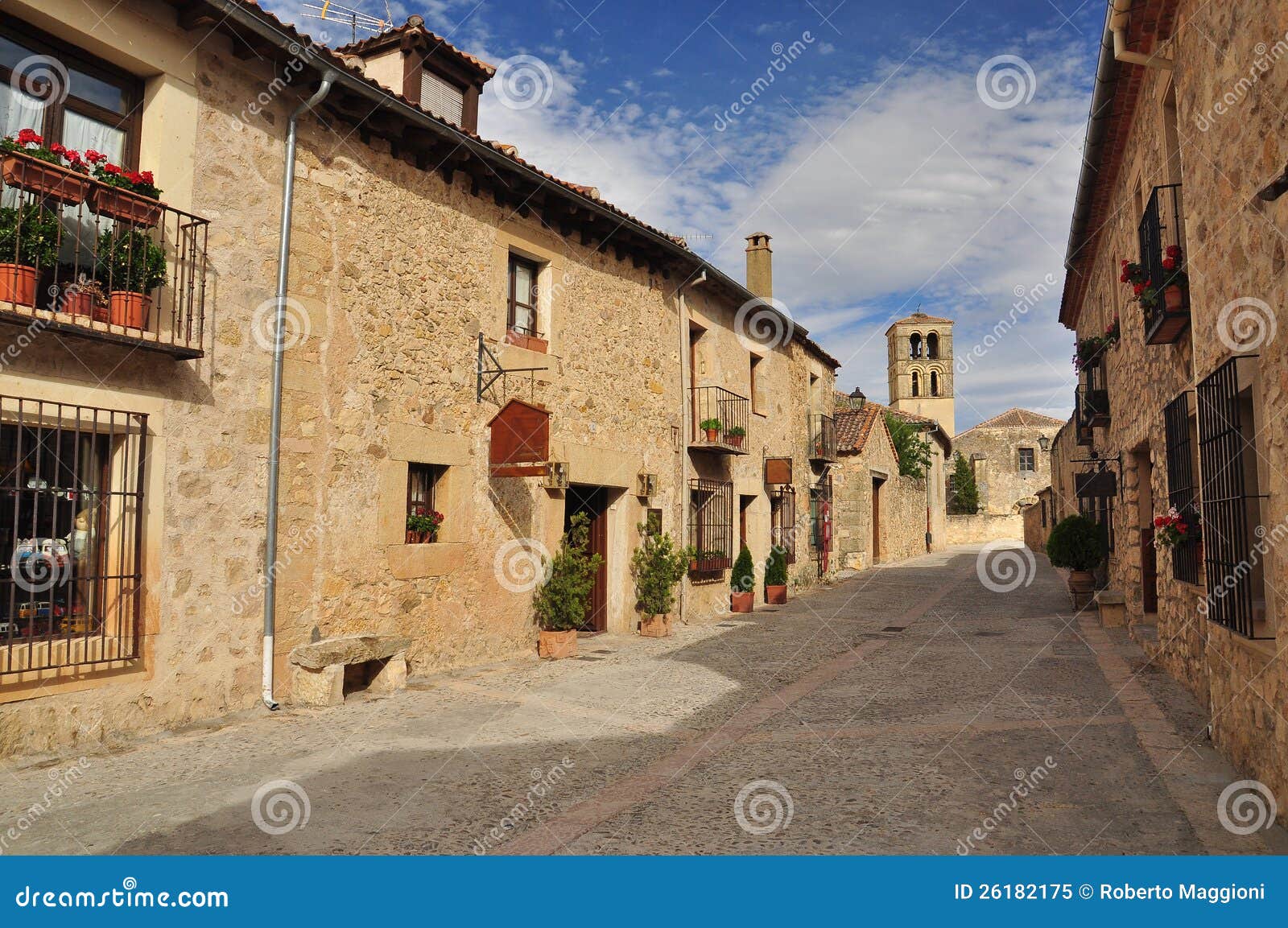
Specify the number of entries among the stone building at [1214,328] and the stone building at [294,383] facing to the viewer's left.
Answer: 1

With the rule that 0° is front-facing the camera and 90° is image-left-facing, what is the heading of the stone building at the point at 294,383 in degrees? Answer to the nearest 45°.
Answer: approximately 315°

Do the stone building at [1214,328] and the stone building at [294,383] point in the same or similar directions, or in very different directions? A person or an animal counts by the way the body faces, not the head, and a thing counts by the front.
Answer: very different directions

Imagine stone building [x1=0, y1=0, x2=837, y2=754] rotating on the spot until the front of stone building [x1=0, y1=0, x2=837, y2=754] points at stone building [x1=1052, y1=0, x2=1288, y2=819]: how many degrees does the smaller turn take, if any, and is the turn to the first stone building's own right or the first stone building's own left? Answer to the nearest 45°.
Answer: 0° — it already faces it

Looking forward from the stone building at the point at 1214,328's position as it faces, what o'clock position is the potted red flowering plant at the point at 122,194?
The potted red flowering plant is roughly at 11 o'clock from the stone building.

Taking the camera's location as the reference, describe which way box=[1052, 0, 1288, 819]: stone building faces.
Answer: facing to the left of the viewer

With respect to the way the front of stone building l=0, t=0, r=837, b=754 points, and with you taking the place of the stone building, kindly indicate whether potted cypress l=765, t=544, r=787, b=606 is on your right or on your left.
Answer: on your left

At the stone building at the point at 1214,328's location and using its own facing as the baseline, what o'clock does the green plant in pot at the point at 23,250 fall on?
The green plant in pot is roughly at 11 o'clock from the stone building.
